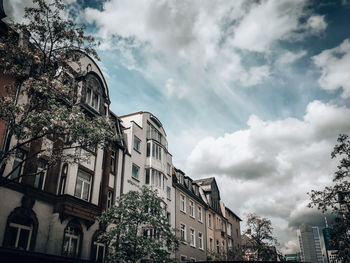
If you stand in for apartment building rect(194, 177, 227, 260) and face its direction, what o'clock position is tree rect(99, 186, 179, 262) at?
The tree is roughly at 2 o'clock from the apartment building.

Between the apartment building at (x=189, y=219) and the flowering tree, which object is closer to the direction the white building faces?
the flowering tree

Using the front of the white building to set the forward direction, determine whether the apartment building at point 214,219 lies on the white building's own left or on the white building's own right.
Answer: on the white building's own left

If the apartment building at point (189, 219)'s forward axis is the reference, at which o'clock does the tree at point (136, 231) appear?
The tree is roughly at 2 o'clock from the apartment building.

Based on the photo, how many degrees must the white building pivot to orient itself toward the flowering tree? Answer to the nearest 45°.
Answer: approximately 45° to its right

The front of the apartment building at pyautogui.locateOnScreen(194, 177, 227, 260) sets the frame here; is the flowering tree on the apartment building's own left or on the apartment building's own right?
on the apartment building's own right

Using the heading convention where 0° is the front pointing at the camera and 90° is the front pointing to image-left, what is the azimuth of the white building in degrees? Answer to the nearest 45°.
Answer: approximately 315°

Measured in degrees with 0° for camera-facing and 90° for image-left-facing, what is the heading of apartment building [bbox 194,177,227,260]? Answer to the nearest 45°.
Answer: approximately 315°
